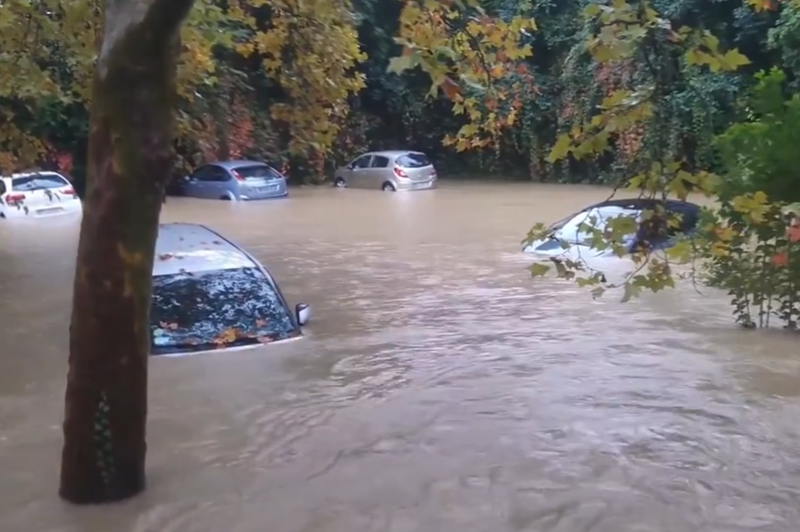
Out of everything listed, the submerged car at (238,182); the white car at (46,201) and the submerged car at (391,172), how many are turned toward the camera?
0

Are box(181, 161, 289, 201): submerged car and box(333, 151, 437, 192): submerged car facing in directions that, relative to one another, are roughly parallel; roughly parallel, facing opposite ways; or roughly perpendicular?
roughly parallel

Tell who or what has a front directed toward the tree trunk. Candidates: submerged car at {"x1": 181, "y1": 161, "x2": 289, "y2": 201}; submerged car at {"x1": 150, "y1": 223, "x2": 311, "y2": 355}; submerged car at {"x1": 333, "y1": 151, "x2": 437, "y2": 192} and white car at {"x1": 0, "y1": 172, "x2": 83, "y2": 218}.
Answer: submerged car at {"x1": 150, "y1": 223, "x2": 311, "y2": 355}

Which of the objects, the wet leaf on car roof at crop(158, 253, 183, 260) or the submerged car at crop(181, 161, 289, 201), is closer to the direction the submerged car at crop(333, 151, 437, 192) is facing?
the submerged car

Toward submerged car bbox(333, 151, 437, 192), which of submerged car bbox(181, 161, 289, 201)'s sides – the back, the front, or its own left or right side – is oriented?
right

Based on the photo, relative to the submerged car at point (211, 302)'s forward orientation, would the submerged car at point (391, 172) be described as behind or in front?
behind

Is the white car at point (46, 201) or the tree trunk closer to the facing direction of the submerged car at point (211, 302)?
the tree trunk

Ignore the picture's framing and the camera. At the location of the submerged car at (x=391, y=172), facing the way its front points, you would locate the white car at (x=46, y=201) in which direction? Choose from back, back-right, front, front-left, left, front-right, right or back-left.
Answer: left

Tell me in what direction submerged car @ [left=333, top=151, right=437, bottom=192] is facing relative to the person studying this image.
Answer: facing away from the viewer and to the left of the viewer

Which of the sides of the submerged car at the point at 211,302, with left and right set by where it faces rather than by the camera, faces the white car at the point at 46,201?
back

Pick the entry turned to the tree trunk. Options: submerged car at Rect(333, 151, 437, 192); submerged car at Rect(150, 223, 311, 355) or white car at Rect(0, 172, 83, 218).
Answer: submerged car at Rect(150, 223, 311, 355)

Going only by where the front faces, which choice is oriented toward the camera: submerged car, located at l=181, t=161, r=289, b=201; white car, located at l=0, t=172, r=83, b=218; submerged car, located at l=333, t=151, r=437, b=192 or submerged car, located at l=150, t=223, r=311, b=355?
submerged car, located at l=150, t=223, r=311, b=355

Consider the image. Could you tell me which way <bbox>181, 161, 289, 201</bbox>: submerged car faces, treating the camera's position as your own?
facing away from the viewer and to the left of the viewer

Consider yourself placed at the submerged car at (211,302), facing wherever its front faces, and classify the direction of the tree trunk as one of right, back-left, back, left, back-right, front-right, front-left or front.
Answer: front

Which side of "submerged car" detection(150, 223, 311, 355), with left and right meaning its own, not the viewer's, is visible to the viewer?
front

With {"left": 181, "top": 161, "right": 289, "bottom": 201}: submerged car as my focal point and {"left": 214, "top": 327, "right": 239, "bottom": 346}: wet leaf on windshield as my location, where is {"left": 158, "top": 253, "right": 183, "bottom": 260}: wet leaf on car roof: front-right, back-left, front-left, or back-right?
front-left

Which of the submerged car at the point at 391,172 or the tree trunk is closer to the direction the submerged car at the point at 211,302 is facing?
the tree trunk

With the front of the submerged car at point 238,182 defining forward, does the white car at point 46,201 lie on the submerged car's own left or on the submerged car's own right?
on the submerged car's own left

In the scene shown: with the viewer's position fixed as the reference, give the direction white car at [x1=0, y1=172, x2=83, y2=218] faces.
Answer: facing away from the viewer and to the left of the viewer
